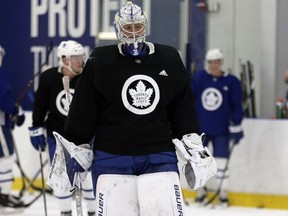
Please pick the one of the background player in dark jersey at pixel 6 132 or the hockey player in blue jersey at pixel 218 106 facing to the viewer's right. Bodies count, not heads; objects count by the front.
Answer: the background player in dark jersey

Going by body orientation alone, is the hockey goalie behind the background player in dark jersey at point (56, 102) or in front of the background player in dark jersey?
in front

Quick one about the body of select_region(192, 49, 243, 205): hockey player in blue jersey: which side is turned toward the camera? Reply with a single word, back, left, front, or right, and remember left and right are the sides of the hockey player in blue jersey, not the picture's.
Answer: front

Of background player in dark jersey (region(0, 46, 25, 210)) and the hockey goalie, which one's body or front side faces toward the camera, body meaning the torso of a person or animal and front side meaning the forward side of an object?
the hockey goalie

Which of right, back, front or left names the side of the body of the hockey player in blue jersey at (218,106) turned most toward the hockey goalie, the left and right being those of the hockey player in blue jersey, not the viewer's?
front

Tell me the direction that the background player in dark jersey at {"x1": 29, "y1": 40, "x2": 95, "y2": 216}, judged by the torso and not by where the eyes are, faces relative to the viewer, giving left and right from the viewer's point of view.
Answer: facing the viewer and to the right of the viewer

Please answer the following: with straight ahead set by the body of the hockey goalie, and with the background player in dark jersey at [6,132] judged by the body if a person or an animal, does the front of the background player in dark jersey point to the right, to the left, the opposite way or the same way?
to the left

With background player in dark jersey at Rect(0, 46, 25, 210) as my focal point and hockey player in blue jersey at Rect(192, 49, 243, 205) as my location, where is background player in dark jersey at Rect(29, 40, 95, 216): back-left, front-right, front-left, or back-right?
front-left

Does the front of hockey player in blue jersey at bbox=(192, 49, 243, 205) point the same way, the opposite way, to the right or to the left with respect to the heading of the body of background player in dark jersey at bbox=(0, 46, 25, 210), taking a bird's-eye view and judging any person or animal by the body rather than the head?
to the right

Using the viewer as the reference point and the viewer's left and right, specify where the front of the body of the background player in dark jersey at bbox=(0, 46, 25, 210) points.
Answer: facing to the right of the viewer

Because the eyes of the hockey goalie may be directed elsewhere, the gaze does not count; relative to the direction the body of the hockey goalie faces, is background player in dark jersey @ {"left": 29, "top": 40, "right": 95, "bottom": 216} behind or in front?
behind

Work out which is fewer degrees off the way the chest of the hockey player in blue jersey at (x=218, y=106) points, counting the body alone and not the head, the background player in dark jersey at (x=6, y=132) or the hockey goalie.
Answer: the hockey goalie

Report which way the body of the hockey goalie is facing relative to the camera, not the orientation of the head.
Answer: toward the camera

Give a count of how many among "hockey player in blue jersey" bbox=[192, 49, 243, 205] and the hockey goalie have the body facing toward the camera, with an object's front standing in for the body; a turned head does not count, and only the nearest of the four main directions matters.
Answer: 2

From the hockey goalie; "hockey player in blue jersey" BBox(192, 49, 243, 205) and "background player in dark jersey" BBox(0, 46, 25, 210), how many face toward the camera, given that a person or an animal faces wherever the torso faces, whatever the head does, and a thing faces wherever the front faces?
2
